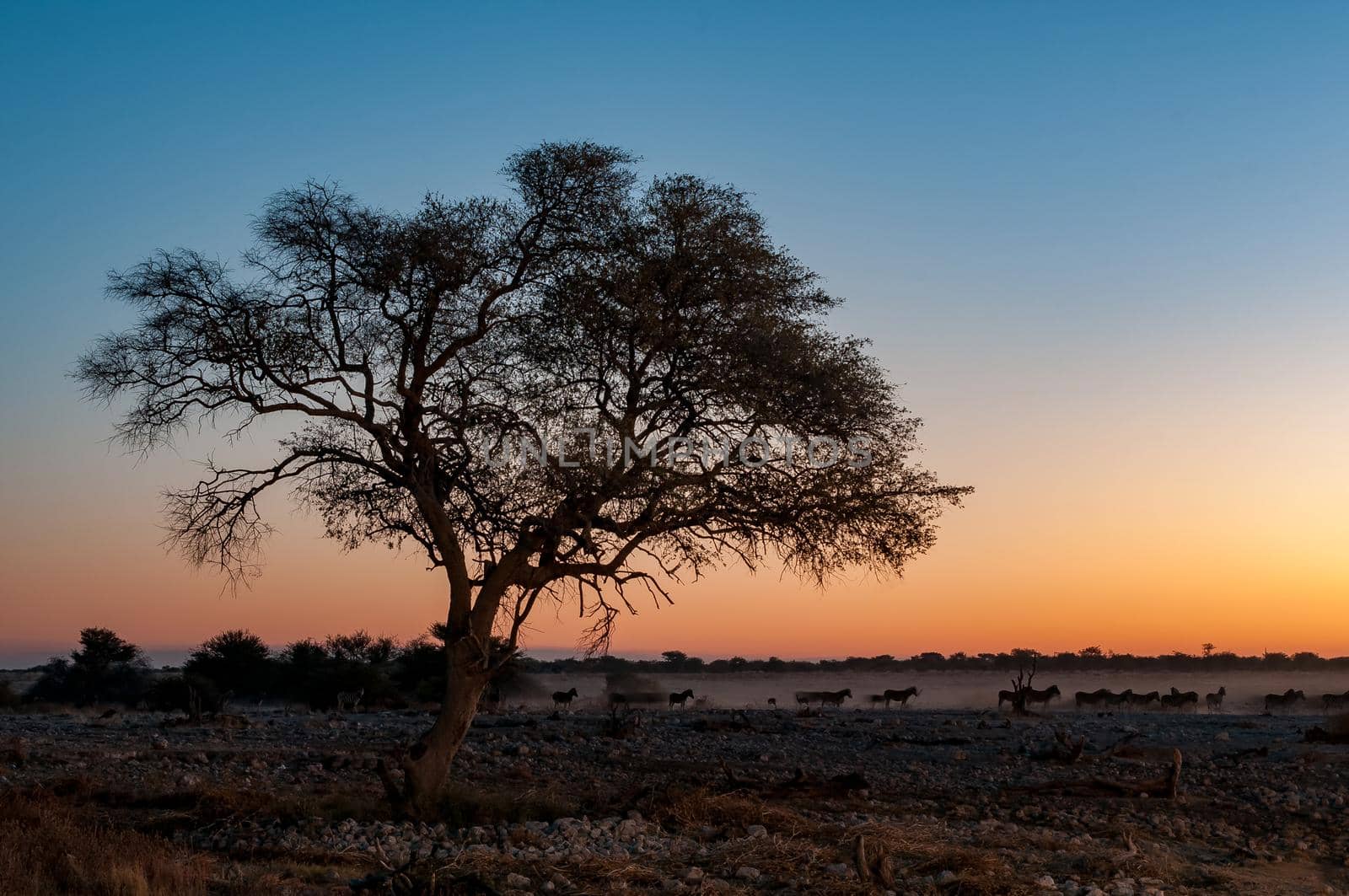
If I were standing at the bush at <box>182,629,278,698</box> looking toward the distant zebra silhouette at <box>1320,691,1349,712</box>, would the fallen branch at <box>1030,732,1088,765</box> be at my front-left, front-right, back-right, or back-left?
front-right

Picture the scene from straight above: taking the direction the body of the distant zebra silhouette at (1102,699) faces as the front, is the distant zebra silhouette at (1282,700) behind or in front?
in front

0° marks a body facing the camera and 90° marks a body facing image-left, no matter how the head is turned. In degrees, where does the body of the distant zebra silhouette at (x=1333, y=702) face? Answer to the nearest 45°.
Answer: approximately 270°

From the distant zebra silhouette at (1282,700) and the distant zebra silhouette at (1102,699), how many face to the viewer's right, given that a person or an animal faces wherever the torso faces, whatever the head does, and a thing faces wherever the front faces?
2

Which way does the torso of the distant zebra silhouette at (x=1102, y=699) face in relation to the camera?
to the viewer's right

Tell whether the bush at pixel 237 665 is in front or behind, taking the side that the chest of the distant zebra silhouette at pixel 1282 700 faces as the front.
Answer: behind

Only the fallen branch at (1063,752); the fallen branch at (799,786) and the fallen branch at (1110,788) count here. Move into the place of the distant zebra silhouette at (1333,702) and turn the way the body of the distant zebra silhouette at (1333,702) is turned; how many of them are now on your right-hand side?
3
